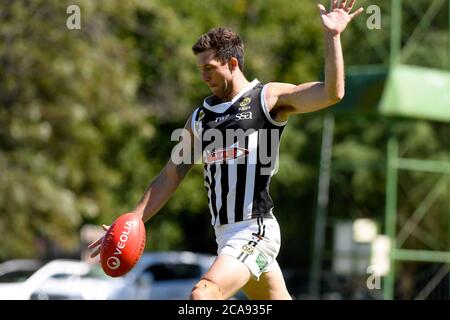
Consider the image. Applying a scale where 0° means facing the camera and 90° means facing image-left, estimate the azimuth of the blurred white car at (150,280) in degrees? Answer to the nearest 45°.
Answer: approximately 90°

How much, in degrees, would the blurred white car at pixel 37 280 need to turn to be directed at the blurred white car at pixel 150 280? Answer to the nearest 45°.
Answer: approximately 135° to its right

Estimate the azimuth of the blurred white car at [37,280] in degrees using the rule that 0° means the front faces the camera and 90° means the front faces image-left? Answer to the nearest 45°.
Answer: approximately 90°

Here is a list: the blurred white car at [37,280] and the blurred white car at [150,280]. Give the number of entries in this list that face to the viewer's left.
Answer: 2
